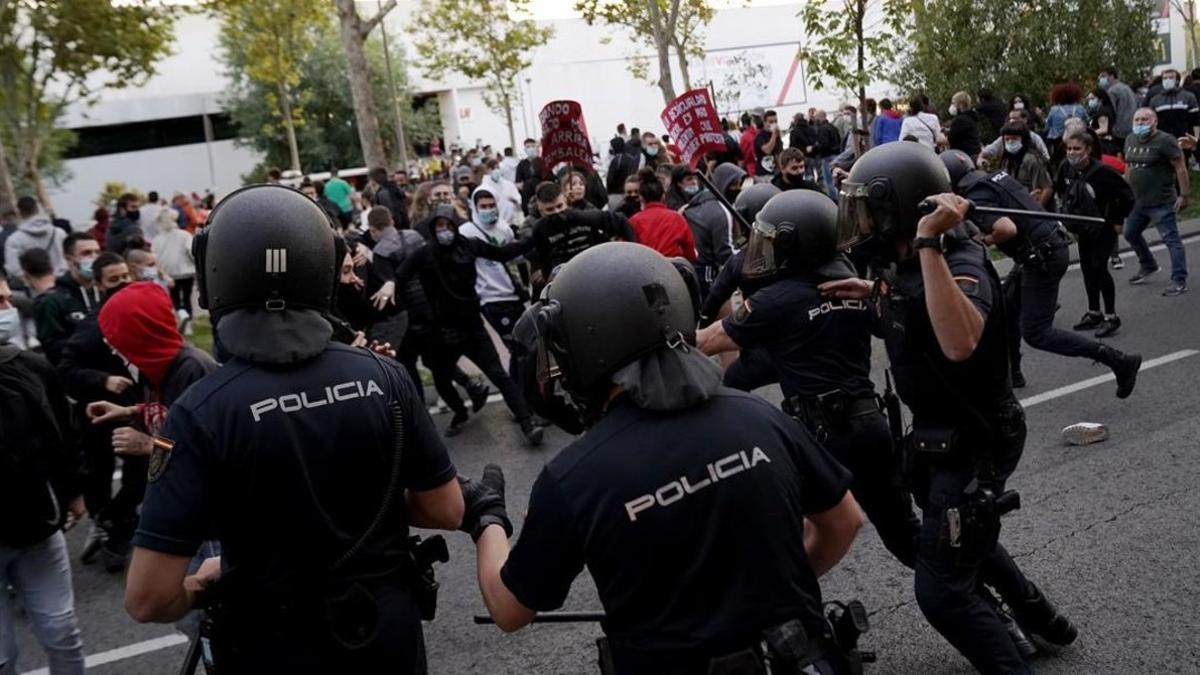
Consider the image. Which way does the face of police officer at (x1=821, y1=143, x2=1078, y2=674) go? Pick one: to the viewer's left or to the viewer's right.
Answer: to the viewer's left

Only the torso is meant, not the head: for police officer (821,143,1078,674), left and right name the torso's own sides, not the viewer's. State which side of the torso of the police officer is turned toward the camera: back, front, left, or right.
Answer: left

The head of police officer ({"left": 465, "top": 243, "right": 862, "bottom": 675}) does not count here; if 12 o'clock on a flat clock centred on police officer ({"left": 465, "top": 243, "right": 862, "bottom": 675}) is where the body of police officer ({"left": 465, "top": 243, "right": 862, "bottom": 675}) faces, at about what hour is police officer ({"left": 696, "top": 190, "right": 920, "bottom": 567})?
police officer ({"left": 696, "top": 190, "right": 920, "bottom": 567}) is roughly at 2 o'clock from police officer ({"left": 465, "top": 243, "right": 862, "bottom": 675}).

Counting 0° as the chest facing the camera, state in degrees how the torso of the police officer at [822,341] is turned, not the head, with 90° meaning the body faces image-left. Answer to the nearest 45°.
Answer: approximately 135°

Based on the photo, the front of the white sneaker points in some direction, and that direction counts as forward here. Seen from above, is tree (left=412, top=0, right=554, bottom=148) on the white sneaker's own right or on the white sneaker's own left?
on the white sneaker's own right

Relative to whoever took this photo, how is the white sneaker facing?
facing to the left of the viewer

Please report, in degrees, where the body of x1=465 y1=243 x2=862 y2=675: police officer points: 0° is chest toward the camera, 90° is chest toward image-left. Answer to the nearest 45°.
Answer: approximately 135°

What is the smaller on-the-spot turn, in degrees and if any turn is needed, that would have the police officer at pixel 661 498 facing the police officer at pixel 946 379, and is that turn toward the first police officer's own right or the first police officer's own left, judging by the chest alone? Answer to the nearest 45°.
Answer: approximately 90° to the first police officer's own right
